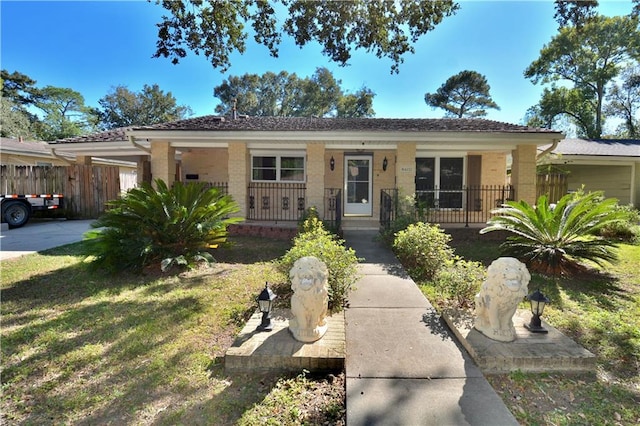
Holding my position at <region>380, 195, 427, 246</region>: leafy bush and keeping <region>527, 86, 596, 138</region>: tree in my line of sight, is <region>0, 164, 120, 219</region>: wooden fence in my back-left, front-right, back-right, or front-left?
back-left

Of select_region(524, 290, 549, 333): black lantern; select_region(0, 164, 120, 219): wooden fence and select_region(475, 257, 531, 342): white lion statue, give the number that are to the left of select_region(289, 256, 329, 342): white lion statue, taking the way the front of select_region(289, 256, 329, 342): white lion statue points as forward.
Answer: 2

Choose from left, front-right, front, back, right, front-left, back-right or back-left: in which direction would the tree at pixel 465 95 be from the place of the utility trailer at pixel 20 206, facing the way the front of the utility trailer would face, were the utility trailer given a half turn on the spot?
front

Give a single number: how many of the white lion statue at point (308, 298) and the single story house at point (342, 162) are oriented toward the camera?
2

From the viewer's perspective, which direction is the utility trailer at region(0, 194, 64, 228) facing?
to the viewer's left

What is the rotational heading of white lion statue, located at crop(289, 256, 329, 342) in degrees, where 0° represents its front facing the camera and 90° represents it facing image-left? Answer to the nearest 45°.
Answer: approximately 0°

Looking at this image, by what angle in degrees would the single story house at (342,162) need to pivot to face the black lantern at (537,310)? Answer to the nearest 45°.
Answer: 0° — it already faces it

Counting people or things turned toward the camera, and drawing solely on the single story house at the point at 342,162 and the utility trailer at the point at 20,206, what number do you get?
1
